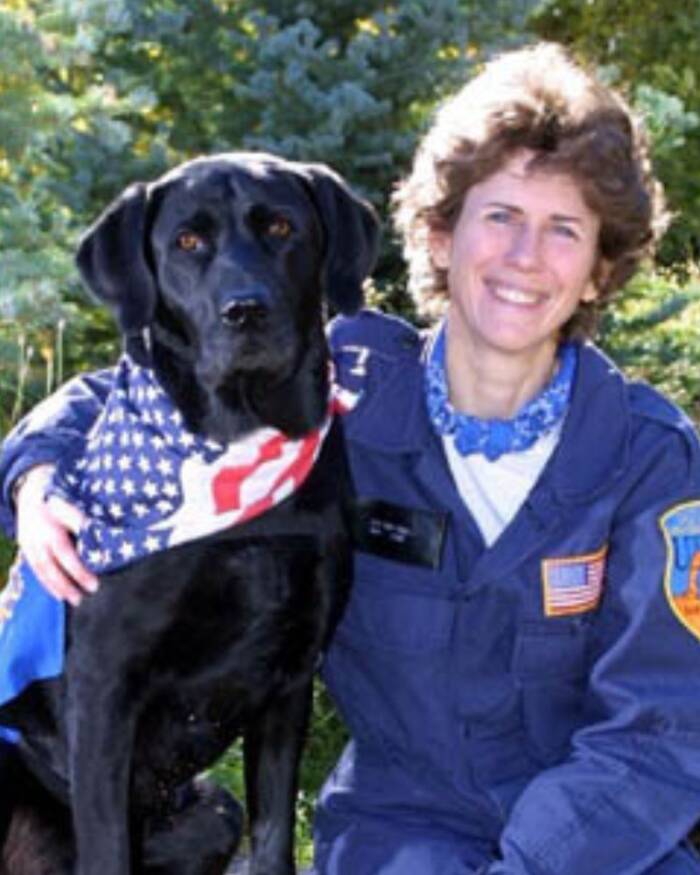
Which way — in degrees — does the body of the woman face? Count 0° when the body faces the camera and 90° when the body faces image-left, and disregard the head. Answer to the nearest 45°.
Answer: approximately 0°

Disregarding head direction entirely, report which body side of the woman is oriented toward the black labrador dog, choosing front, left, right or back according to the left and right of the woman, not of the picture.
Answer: right

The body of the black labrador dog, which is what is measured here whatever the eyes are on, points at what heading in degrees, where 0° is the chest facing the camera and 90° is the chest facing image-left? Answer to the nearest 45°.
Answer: approximately 315°

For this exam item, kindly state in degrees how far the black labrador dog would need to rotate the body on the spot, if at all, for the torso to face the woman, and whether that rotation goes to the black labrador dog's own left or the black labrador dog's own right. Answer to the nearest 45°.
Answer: approximately 45° to the black labrador dog's own left
